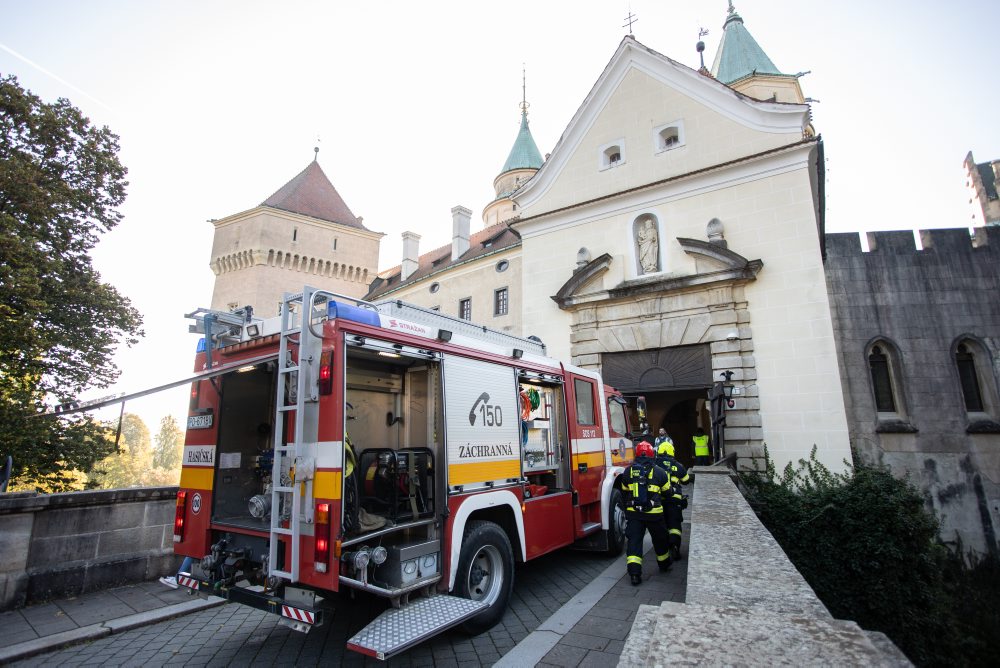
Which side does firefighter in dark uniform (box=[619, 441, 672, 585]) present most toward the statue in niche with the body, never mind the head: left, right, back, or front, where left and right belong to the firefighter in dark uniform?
front

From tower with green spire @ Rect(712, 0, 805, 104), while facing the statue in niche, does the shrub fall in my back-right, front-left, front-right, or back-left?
front-left

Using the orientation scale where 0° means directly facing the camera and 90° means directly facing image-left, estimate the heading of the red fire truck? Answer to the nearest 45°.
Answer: approximately 225°

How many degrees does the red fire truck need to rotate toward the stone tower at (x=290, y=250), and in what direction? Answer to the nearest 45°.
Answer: approximately 45° to its left

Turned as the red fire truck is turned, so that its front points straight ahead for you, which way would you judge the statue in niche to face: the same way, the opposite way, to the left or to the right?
the opposite way

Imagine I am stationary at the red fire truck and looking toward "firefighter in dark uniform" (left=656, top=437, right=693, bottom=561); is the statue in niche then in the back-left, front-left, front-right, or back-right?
front-left

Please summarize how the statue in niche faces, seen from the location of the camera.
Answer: facing the viewer

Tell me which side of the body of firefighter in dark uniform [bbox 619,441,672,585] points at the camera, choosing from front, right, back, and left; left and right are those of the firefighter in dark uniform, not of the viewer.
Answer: back

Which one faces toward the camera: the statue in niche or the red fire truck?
the statue in niche

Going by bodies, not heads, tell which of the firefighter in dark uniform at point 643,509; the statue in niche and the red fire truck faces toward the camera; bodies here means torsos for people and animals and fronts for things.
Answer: the statue in niche

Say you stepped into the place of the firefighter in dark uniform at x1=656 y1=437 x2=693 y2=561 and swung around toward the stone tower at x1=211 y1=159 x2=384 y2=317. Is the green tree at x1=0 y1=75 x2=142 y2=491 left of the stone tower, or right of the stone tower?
left

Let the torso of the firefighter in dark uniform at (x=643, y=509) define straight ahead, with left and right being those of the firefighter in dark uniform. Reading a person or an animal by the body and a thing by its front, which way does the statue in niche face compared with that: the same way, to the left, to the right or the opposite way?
the opposite way

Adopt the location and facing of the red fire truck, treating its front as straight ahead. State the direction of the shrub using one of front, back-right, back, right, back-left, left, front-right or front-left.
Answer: front-right
